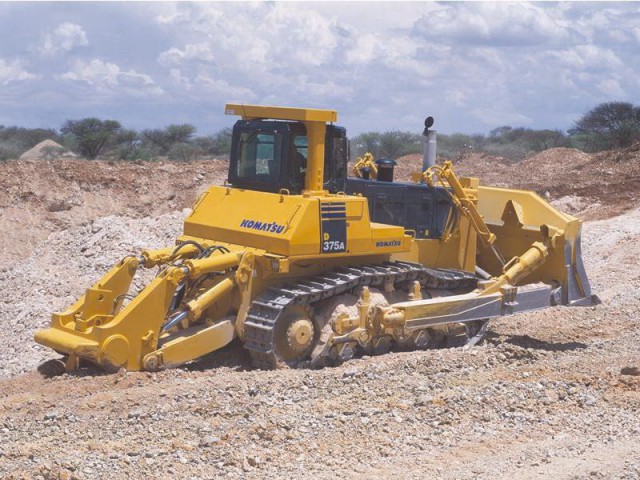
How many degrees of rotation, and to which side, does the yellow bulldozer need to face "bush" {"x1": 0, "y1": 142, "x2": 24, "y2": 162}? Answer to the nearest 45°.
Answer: approximately 90° to its left

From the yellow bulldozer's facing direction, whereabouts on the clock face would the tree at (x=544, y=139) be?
The tree is roughly at 11 o'clock from the yellow bulldozer.

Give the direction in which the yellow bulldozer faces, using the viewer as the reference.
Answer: facing away from the viewer and to the right of the viewer

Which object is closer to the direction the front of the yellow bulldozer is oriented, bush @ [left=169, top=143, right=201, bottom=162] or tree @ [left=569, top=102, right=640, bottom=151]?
the tree

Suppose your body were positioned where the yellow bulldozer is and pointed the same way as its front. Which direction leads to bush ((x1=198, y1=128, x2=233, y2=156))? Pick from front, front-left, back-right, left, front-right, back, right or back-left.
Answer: front-left

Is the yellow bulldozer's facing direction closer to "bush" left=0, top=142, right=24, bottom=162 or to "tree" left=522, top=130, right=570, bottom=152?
the tree

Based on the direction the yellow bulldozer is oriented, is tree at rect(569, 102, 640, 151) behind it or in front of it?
in front

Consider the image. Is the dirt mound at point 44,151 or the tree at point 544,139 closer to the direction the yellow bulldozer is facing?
the tree
